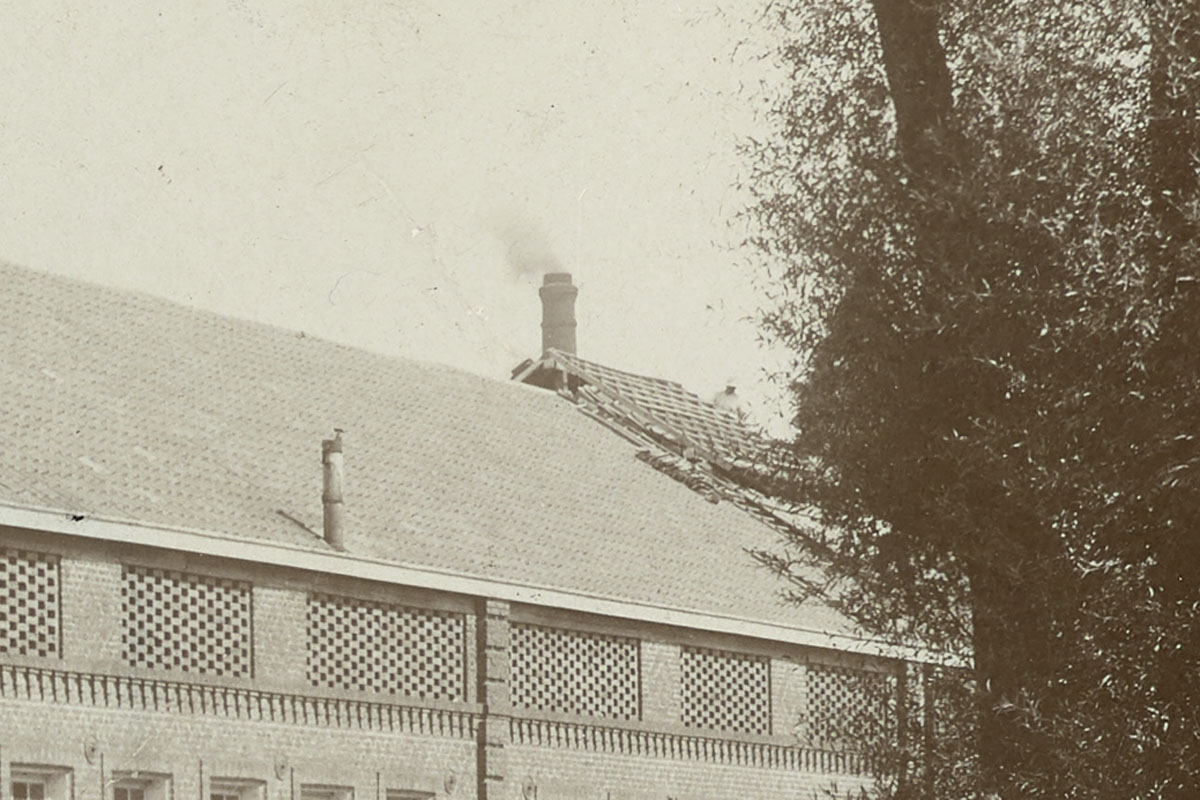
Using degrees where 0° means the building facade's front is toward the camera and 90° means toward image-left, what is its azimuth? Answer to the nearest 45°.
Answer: approximately 315°

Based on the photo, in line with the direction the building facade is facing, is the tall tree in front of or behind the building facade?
in front
